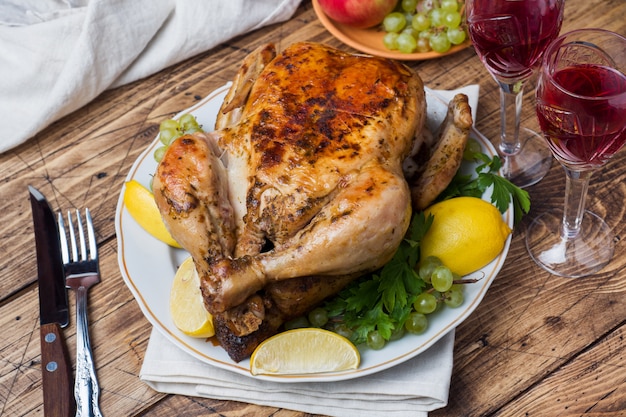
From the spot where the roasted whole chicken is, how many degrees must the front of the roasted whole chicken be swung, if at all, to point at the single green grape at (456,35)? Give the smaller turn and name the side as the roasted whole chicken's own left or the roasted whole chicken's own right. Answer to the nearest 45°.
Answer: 0° — it already faces it

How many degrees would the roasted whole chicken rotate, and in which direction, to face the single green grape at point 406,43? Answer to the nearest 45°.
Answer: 0° — it already faces it

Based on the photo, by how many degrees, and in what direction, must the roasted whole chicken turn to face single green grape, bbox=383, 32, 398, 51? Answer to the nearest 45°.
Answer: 0° — it already faces it

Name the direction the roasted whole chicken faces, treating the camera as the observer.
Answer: facing away from the viewer and to the right of the viewer

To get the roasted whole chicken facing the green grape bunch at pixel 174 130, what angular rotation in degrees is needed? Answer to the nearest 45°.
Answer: approximately 90° to its left

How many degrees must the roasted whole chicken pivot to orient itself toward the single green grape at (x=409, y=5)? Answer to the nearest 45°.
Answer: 0° — it already faces it

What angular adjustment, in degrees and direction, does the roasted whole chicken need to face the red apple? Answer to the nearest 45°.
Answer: approximately 45° to its left

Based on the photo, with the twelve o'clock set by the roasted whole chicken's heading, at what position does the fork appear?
The fork is roughly at 8 o'clock from the roasted whole chicken.
